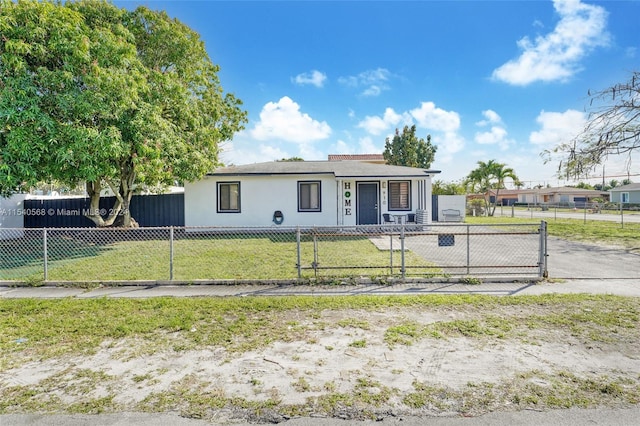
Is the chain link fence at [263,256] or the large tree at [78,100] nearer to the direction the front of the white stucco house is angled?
the chain link fence

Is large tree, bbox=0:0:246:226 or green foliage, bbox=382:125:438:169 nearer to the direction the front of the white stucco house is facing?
the large tree

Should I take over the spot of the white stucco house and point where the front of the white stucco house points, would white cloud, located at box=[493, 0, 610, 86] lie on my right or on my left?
on my left

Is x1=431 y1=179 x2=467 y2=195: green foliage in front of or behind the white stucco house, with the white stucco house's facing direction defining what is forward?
behind

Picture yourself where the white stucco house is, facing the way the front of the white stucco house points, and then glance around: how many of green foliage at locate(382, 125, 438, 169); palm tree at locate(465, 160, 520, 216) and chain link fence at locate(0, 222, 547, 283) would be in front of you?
1

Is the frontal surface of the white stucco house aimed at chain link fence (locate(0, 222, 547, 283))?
yes

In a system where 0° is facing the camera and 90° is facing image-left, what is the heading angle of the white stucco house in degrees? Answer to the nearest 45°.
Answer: approximately 0°

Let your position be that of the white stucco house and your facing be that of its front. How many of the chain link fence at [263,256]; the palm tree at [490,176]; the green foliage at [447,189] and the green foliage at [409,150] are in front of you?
1

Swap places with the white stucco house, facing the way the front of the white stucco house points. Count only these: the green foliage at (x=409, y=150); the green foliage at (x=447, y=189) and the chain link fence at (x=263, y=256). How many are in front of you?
1

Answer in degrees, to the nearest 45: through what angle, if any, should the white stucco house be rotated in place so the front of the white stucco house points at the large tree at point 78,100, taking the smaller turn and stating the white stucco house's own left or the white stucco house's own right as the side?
approximately 45° to the white stucco house's own right
